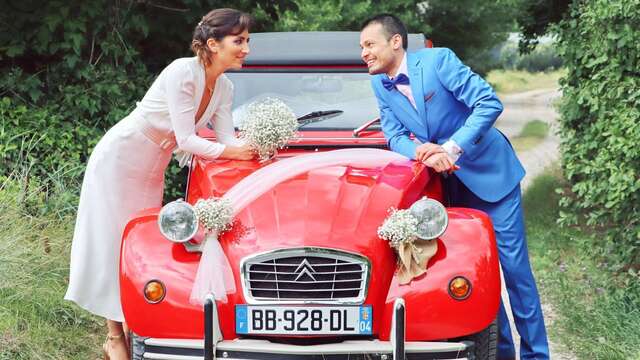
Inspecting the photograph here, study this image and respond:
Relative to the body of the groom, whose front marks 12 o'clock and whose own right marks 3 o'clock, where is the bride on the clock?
The bride is roughly at 1 o'clock from the groom.

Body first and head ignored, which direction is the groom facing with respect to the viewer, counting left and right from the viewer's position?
facing the viewer and to the left of the viewer

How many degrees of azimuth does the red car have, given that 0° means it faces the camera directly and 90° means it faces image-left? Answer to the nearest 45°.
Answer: approximately 0°

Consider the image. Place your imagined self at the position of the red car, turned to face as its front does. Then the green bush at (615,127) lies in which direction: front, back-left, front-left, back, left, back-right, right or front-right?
back-left

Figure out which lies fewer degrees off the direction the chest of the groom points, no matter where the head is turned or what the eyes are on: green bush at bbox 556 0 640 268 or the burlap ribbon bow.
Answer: the burlap ribbon bow

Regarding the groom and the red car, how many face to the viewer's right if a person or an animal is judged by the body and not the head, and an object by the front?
0

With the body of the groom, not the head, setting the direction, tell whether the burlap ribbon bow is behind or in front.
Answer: in front

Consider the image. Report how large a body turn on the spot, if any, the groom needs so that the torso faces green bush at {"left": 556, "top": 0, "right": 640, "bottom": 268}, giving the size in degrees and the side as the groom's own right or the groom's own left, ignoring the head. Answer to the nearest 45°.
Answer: approximately 180°

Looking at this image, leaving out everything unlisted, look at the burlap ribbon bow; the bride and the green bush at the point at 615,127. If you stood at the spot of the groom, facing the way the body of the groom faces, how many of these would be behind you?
1
